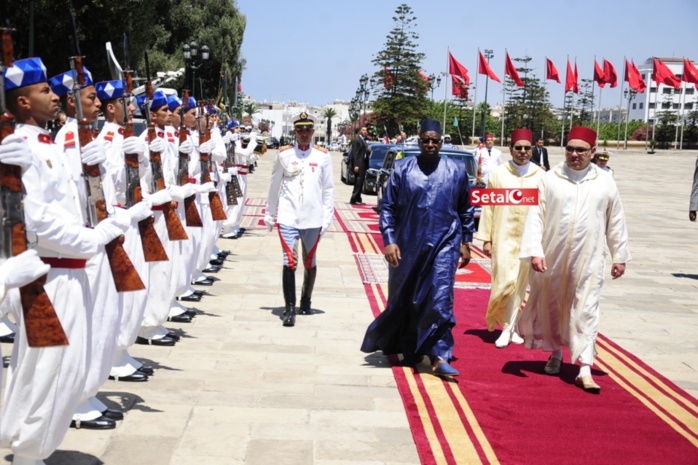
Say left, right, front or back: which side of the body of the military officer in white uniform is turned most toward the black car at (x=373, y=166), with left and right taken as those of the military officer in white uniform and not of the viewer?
back

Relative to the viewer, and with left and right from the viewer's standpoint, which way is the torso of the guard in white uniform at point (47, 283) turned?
facing to the right of the viewer

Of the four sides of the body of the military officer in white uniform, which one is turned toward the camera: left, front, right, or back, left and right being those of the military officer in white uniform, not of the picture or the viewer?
front

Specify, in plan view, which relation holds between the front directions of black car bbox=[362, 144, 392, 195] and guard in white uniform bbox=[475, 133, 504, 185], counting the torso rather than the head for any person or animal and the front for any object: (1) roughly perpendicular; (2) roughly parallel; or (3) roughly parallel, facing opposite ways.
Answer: roughly parallel

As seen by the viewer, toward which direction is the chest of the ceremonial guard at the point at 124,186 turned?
to the viewer's right

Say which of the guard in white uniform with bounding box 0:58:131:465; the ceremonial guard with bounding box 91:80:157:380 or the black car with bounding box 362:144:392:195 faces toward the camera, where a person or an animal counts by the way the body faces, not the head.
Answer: the black car

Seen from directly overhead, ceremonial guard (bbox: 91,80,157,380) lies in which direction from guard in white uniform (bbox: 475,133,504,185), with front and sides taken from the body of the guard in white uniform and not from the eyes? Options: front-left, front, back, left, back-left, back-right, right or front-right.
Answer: front

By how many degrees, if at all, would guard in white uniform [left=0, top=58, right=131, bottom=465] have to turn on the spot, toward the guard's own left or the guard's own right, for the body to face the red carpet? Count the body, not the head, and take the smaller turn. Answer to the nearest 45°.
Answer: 0° — they already face it

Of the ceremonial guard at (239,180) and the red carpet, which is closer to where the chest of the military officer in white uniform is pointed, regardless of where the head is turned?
the red carpet

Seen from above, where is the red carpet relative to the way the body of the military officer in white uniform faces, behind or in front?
in front

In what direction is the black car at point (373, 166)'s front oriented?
toward the camera

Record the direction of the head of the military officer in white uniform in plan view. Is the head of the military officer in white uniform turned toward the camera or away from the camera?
toward the camera

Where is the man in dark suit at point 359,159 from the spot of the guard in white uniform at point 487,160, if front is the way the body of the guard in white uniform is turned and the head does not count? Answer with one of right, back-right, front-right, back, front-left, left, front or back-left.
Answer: back-right

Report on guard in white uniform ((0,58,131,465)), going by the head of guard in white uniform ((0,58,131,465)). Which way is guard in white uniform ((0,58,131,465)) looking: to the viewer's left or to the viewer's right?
to the viewer's right

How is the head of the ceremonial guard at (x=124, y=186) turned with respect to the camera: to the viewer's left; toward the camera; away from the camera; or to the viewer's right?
to the viewer's right
